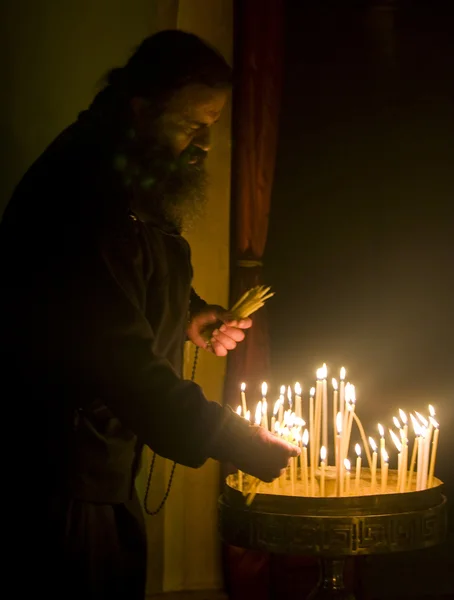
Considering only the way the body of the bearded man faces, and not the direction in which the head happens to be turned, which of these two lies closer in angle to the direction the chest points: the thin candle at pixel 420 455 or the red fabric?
the thin candle

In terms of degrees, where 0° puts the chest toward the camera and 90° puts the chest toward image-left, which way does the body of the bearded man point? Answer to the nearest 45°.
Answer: approximately 270°

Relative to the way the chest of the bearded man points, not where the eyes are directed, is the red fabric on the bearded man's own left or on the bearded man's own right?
on the bearded man's own left

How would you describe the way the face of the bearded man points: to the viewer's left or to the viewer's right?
to the viewer's right

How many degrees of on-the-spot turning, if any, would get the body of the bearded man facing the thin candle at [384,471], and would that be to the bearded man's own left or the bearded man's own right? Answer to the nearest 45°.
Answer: approximately 45° to the bearded man's own left

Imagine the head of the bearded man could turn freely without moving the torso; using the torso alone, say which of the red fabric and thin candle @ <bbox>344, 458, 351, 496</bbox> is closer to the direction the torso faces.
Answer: the thin candle

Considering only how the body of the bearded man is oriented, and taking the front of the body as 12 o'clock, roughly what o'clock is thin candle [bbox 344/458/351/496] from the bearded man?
The thin candle is roughly at 11 o'clock from the bearded man.
